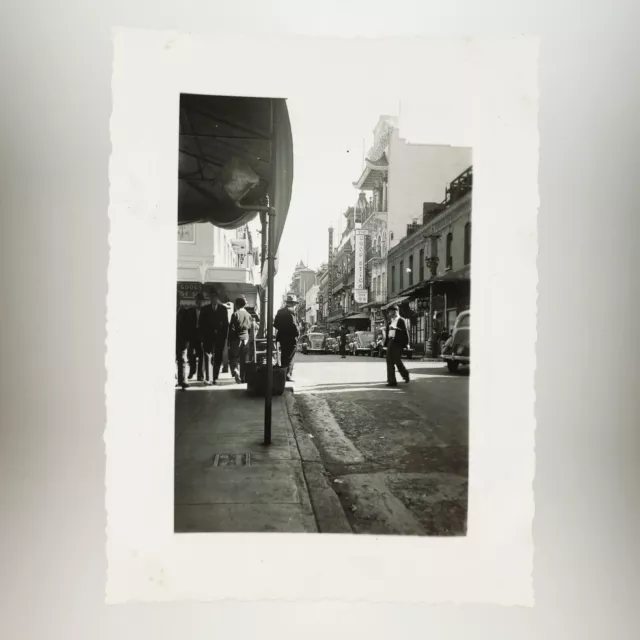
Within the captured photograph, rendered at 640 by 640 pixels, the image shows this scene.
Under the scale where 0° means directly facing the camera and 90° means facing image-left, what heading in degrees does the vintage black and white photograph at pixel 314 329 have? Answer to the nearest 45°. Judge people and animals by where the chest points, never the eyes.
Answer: approximately 0°
